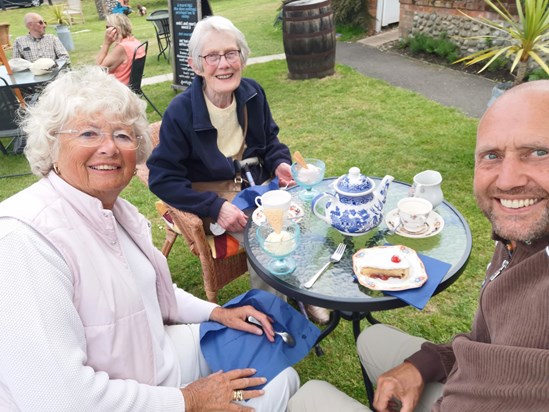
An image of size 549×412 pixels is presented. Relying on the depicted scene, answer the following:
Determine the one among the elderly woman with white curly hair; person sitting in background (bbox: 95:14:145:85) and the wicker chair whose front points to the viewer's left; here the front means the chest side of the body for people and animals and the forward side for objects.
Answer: the person sitting in background

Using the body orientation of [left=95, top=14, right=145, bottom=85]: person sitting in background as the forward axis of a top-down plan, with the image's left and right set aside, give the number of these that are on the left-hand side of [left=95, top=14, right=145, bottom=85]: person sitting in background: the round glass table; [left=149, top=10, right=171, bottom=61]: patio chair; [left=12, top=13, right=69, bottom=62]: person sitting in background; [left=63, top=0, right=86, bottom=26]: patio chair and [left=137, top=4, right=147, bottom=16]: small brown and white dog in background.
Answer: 1

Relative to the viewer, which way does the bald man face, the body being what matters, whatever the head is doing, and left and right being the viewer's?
facing the viewer and to the left of the viewer

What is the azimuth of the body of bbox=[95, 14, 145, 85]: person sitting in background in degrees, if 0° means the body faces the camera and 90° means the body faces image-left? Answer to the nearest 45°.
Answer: approximately 90°

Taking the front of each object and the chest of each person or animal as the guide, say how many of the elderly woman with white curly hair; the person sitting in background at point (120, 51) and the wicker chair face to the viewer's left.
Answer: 1

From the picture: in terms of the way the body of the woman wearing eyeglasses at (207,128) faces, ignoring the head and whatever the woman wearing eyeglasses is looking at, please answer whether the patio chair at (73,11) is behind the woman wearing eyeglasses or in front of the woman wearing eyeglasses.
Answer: behind

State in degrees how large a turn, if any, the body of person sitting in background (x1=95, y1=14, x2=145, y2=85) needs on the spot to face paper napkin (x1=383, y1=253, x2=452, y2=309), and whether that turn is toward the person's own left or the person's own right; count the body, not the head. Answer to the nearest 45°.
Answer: approximately 90° to the person's own left

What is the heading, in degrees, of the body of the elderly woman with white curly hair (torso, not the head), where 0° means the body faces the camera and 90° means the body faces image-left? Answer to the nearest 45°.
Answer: approximately 315°

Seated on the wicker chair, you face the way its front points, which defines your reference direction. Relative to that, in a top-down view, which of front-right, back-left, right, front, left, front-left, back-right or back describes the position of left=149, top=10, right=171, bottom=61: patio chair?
back-left

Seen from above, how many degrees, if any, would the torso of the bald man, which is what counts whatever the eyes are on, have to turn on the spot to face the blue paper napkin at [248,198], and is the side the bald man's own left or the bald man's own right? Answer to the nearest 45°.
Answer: approximately 90° to the bald man's own right

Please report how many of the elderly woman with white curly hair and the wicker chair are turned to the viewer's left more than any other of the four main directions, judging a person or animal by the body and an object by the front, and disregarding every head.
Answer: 0
